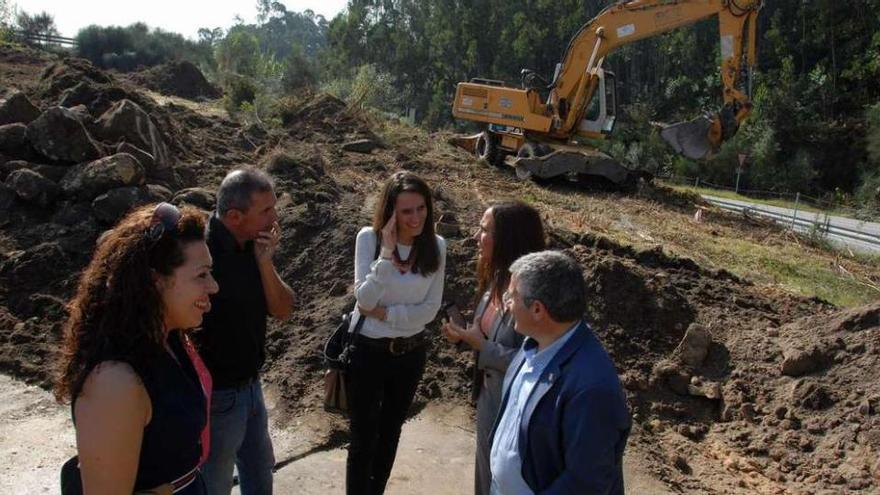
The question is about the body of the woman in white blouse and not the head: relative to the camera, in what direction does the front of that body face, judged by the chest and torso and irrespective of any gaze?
toward the camera

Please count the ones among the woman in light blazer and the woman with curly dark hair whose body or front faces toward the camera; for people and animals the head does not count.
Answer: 0

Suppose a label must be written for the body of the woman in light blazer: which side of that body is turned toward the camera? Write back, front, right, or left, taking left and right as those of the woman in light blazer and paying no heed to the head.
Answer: left

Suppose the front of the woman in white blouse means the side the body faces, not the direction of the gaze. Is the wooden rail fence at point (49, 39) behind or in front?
behind

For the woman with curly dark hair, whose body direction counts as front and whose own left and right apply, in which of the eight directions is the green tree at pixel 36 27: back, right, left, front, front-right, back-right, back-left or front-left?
left

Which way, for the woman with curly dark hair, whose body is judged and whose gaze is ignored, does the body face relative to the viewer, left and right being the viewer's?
facing to the right of the viewer

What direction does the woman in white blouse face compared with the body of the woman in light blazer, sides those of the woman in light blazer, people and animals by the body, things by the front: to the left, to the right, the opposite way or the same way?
to the left

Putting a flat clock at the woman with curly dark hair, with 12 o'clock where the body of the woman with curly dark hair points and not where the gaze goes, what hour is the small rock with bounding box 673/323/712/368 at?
The small rock is roughly at 11 o'clock from the woman with curly dark hair.

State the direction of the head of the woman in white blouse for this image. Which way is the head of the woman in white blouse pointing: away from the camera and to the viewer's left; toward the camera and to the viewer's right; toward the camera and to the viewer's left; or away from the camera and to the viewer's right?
toward the camera and to the viewer's right

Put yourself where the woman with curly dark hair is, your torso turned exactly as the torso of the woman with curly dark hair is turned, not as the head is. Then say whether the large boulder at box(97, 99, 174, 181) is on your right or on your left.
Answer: on your left

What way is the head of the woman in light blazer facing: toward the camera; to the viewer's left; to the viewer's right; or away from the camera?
to the viewer's left

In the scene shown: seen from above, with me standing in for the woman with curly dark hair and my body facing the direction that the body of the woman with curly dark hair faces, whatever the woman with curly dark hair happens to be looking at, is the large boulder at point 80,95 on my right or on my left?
on my left

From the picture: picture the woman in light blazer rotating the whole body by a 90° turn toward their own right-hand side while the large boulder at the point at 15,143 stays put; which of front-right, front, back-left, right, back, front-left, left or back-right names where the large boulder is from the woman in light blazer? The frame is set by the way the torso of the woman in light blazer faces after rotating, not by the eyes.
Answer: front-left

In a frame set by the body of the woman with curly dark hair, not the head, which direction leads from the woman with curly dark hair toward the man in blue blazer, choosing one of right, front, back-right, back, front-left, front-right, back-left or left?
front

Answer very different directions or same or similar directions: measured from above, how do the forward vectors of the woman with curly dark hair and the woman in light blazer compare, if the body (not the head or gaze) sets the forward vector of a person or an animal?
very different directions

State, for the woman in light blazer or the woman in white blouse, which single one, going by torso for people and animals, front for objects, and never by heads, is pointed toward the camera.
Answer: the woman in white blouse
